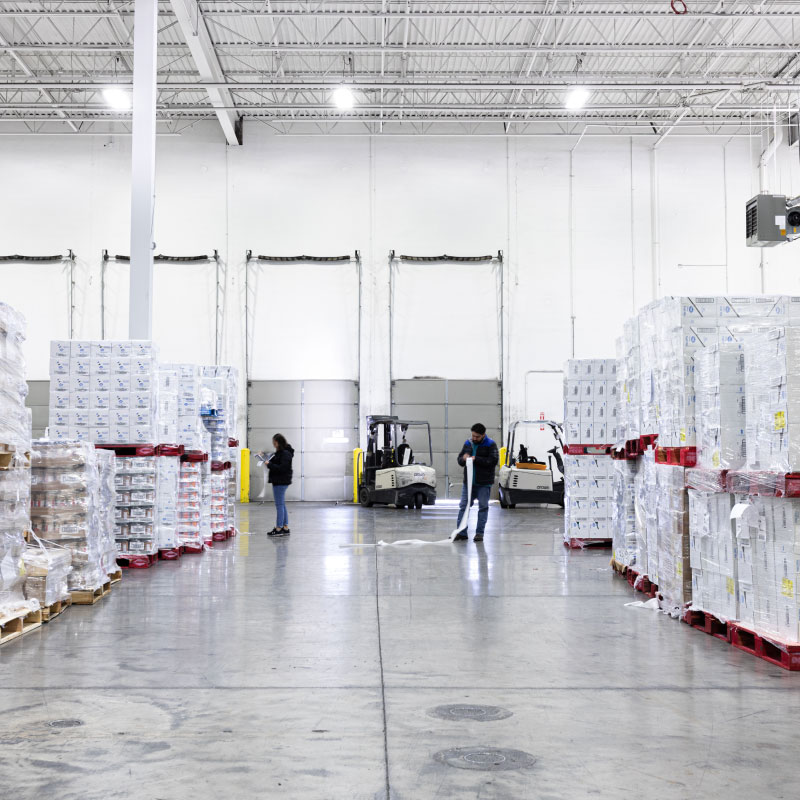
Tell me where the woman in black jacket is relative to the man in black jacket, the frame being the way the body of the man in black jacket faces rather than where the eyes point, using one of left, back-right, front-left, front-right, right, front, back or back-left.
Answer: front-right

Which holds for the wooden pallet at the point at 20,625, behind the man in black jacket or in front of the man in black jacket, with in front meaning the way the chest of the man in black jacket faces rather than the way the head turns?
in front

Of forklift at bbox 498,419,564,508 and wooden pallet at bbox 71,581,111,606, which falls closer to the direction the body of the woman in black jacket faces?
the wooden pallet

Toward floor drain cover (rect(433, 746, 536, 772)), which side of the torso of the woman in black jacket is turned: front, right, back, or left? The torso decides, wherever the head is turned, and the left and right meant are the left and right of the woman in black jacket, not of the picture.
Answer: left

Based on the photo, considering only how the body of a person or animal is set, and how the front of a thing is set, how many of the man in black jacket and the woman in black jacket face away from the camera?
0

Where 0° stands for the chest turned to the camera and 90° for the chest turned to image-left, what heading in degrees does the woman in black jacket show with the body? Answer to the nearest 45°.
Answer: approximately 90°

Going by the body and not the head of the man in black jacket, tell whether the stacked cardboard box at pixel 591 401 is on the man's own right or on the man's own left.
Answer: on the man's own left

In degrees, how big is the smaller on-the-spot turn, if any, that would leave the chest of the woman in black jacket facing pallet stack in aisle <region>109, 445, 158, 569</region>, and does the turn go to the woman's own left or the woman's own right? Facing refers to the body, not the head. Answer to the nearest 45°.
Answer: approximately 45° to the woman's own left

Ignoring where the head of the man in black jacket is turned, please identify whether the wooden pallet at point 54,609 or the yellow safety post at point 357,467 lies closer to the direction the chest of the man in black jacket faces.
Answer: the wooden pallet

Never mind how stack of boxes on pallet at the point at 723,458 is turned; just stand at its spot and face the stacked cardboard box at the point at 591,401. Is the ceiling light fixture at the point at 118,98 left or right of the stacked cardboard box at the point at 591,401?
left
